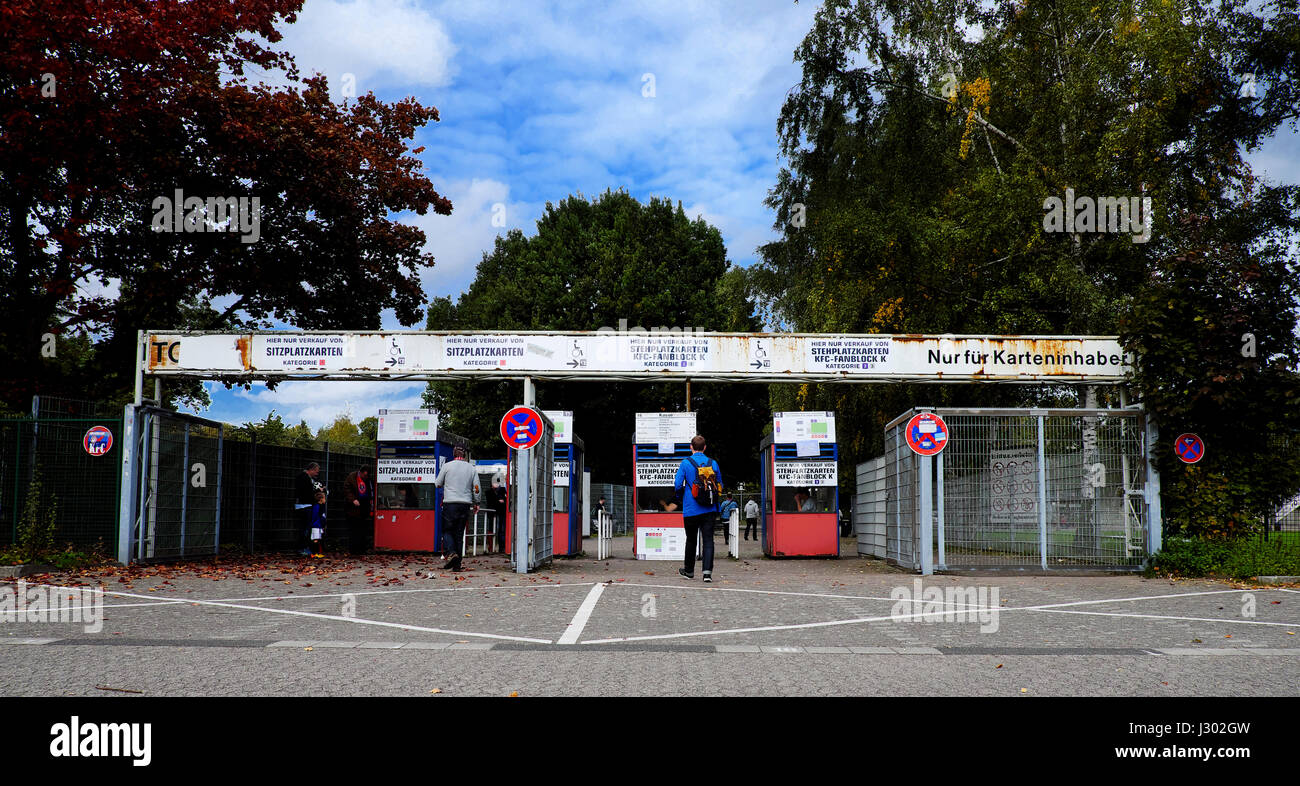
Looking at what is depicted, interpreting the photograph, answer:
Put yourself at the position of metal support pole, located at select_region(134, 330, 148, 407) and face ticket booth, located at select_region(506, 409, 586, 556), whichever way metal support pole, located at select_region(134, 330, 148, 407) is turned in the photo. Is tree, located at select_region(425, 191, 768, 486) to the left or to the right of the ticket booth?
left

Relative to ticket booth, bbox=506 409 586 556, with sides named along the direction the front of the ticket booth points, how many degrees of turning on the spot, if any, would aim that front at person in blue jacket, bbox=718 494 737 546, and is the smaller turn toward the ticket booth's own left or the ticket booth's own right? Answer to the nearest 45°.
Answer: approximately 135° to the ticket booth's own left

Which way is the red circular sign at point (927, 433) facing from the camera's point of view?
toward the camera

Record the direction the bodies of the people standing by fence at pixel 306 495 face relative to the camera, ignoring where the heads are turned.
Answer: to the viewer's right

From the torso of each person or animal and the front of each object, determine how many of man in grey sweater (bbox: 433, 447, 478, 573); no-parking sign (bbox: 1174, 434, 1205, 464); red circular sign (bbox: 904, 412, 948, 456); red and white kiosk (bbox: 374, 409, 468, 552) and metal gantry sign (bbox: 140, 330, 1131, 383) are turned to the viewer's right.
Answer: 0

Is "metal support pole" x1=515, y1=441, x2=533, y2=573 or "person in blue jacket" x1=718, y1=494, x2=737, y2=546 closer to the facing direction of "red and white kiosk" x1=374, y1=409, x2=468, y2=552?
the metal support pole

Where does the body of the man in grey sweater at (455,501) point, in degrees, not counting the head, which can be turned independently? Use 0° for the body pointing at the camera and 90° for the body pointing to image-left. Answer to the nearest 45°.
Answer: approximately 180°

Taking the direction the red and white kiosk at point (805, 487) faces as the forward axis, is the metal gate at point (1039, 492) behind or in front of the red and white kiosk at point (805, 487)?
in front

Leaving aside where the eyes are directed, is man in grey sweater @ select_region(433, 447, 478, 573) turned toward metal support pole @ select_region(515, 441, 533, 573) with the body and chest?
no

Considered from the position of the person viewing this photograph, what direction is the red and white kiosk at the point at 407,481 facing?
facing the viewer

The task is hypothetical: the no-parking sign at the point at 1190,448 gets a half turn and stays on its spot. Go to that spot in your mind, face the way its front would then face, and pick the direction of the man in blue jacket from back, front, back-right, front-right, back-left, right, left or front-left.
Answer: back-left

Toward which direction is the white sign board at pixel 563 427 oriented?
toward the camera

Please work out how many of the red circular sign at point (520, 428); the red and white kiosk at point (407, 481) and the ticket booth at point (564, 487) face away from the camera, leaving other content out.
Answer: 0

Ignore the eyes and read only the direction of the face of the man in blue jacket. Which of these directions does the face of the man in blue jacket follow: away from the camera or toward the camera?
away from the camera

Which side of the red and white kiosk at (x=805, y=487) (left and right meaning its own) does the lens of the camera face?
front

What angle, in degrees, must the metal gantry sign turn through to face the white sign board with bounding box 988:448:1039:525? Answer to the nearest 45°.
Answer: approximately 90° to its left

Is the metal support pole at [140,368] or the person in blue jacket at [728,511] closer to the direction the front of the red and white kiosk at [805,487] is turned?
the metal support pole
